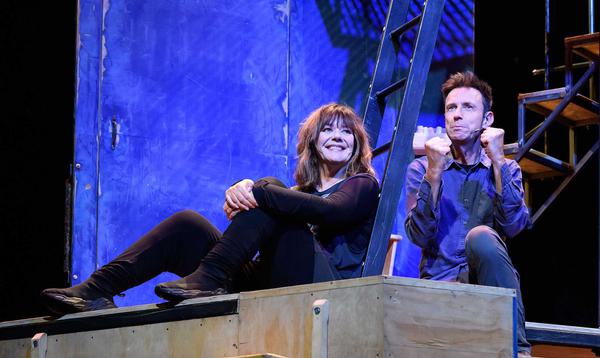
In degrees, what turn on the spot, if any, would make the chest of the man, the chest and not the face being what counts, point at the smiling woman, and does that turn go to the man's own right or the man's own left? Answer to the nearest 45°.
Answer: approximately 45° to the man's own right

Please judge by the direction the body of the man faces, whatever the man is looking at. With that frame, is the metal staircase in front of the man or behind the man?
behind

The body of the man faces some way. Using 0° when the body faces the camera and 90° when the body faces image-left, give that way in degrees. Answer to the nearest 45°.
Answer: approximately 0°

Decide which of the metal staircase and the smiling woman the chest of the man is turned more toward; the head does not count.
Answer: the smiling woman

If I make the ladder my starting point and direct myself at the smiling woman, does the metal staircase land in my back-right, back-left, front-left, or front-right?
back-right
